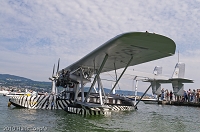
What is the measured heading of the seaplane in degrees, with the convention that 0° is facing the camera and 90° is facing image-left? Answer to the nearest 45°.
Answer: approximately 45°
